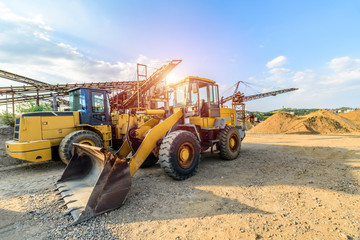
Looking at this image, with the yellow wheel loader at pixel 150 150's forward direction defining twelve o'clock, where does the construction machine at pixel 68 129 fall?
The construction machine is roughly at 3 o'clock from the yellow wheel loader.

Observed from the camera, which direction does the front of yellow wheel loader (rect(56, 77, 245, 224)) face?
facing the viewer and to the left of the viewer
